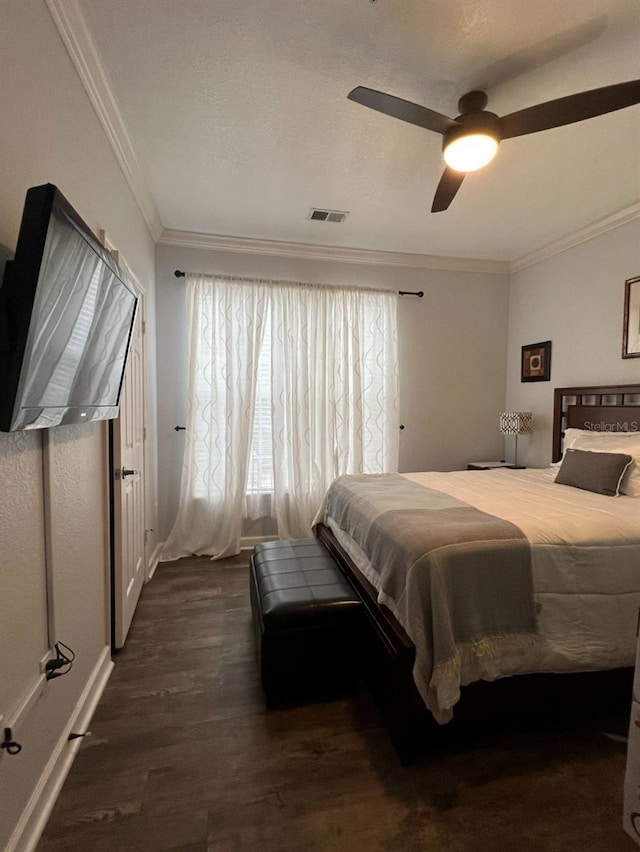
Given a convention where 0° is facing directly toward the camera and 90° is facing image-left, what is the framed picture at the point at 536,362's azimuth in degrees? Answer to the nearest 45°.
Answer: approximately 45°

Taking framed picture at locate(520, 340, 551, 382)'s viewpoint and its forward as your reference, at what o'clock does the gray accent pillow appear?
The gray accent pillow is roughly at 10 o'clock from the framed picture.

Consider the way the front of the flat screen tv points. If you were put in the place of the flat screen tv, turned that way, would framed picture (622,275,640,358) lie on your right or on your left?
on your left

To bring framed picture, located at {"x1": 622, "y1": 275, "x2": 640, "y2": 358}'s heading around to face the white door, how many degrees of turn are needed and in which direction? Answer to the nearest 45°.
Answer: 0° — it already faces it

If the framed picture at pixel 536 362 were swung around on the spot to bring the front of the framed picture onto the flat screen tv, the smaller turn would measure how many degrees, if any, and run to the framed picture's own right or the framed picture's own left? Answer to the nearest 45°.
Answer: approximately 45° to the framed picture's own left

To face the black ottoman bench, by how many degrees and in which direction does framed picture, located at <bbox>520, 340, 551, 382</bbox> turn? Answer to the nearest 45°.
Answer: approximately 45° to its left

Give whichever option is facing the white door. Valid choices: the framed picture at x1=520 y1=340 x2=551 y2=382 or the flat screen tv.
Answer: the framed picture

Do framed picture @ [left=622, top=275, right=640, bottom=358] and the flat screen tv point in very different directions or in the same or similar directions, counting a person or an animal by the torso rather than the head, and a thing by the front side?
very different directions

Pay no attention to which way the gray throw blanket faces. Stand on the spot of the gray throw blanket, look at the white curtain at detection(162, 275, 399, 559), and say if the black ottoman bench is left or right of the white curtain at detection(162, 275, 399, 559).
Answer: left

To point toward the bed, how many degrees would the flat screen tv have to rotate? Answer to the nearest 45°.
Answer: approximately 45° to its left

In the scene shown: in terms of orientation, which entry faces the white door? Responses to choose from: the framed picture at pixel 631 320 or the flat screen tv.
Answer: the framed picture
